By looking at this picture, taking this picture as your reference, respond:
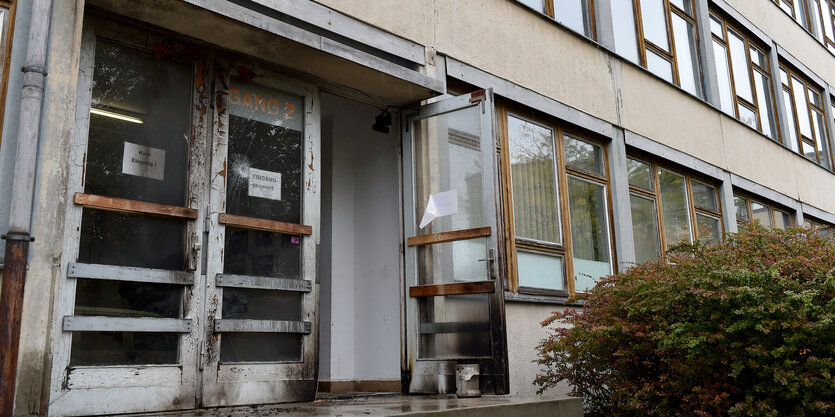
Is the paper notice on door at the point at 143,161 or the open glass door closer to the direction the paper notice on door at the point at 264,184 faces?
the open glass door

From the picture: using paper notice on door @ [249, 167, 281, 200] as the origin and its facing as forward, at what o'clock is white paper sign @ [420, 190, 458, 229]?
The white paper sign is roughly at 10 o'clock from the paper notice on door.

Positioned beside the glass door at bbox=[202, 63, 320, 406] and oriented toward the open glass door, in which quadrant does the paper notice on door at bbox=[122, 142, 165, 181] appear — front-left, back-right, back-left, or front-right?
back-right

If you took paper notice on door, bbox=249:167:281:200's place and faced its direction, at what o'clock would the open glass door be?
The open glass door is roughly at 10 o'clock from the paper notice on door.

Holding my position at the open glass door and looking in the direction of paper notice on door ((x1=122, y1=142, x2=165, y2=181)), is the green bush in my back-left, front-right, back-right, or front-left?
back-left

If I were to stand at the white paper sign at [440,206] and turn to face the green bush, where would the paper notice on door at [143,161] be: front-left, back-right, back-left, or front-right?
back-right

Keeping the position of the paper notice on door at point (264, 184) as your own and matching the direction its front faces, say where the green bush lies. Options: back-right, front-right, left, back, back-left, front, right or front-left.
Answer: front-left

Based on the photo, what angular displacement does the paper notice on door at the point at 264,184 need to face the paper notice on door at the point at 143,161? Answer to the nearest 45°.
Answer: approximately 90° to its right

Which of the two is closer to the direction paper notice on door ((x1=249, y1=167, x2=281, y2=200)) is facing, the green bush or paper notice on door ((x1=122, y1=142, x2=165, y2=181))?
the green bush
